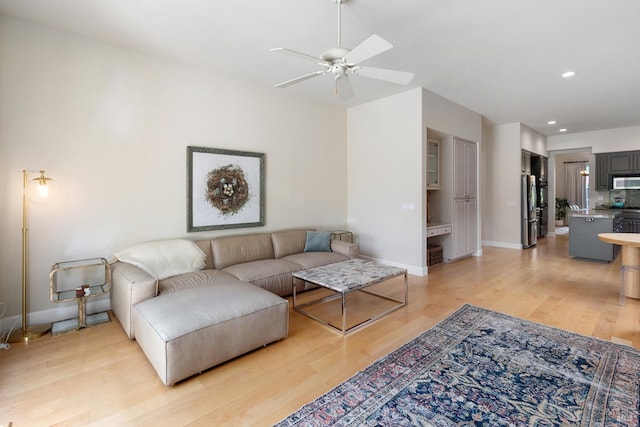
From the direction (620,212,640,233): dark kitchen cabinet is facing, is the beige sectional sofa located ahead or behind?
ahead

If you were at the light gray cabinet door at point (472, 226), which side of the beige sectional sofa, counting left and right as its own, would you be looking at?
left

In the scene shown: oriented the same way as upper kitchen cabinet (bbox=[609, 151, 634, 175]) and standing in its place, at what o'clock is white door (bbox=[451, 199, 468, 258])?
The white door is roughly at 1 o'clock from the upper kitchen cabinet.

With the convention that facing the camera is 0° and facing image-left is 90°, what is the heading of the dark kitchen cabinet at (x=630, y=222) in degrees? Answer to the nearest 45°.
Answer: approximately 0°

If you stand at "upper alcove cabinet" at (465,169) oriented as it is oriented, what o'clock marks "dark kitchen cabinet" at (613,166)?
The dark kitchen cabinet is roughly at 9 o'clock from the upper alcove cabinet.

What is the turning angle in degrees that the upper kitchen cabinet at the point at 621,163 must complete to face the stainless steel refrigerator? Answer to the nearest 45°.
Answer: approximately 45° to its right

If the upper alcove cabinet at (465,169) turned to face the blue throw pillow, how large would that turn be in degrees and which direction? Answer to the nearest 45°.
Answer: approximately 90° to its right

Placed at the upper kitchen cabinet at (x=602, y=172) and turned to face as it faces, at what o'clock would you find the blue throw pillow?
The blue throw pillow is roughly at 1 o'clock from the upper kitchen cabinet.
